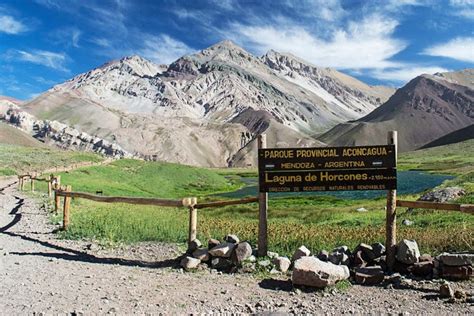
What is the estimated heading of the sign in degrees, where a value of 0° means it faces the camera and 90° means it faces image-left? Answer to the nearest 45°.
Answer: approximately 0°

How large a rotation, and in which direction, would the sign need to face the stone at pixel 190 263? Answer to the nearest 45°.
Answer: approximately 90° to its right

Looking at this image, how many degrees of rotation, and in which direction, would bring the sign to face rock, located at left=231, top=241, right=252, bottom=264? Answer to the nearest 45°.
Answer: approximately 90° to its right

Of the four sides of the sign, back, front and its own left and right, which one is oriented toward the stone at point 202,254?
right

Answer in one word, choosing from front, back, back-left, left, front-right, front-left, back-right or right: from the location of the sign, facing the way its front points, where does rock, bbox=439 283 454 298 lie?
front-left

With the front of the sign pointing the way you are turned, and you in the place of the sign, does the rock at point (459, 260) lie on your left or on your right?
on your left
